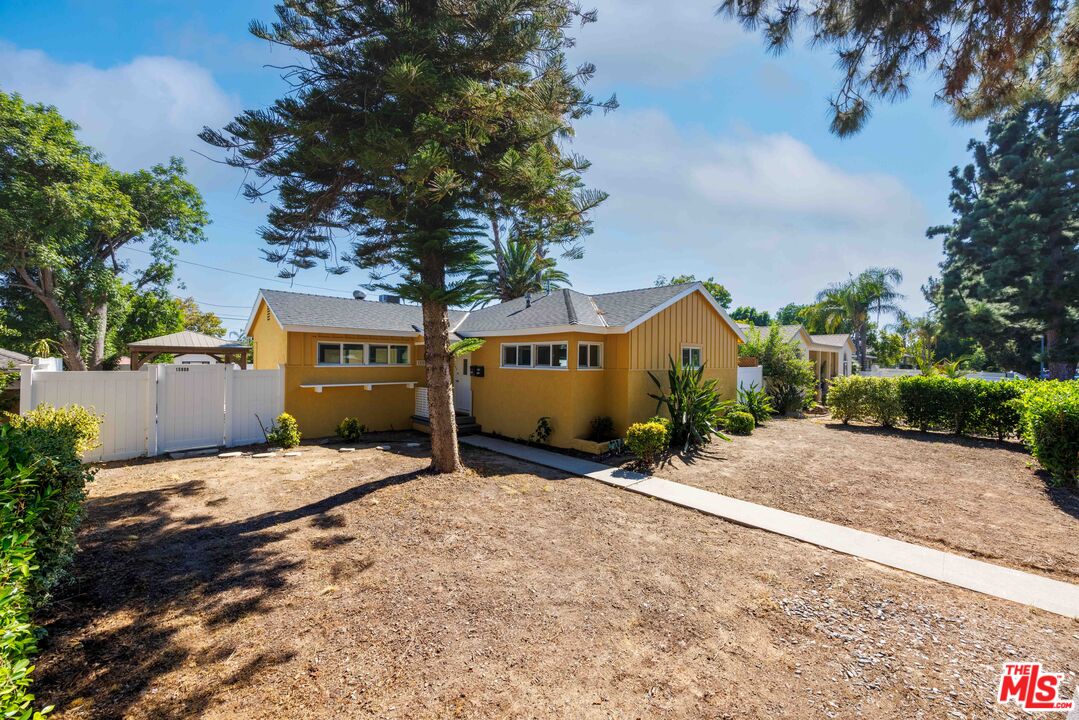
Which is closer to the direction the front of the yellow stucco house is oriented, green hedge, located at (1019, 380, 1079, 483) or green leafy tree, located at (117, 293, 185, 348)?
the green hedge

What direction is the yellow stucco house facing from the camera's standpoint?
toward the camera

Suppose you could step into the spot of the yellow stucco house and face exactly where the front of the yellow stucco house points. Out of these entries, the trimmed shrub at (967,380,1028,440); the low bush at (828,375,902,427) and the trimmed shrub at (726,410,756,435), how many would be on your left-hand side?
3

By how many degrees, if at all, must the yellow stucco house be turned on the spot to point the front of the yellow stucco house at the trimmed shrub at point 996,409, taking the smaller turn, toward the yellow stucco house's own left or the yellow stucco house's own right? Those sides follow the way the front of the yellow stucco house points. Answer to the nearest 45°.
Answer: approximately 90° to the yellow stucco house's own left

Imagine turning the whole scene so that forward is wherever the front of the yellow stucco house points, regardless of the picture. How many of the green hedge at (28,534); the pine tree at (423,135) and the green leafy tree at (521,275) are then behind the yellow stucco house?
1

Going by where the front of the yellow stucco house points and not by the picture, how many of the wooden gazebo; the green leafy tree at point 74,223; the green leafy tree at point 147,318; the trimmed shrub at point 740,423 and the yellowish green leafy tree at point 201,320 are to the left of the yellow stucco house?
1

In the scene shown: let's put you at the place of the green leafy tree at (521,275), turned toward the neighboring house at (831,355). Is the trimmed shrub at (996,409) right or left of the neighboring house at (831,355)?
right

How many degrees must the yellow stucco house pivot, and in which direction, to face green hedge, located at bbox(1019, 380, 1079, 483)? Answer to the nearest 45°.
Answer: approximately 45° to its left

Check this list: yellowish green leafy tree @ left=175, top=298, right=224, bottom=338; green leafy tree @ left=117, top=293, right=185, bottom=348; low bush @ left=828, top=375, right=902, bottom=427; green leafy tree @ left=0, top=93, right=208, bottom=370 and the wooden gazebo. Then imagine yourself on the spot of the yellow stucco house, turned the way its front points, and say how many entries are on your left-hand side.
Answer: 1

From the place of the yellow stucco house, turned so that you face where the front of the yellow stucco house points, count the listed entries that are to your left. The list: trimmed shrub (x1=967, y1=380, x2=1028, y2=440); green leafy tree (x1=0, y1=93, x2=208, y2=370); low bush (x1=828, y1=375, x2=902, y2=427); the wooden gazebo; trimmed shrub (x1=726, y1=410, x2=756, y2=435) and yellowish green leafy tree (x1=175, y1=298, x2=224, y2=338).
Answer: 3

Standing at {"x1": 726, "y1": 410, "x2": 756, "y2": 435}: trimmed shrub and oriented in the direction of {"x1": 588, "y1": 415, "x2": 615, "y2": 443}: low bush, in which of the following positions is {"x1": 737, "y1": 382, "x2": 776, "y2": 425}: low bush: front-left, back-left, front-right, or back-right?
back-right

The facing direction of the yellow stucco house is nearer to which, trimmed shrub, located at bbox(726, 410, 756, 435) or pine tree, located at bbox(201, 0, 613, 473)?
the pine tree

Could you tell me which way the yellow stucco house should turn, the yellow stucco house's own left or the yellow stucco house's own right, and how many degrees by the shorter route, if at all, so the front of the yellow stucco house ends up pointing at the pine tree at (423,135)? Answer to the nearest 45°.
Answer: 0° — it already faces it

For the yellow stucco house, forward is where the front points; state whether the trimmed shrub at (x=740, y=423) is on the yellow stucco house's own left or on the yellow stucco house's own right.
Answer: on the yellow stucco house's own left
